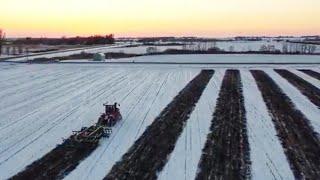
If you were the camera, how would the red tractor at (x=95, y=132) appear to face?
facing away from the viewer and to the right of the viewer
